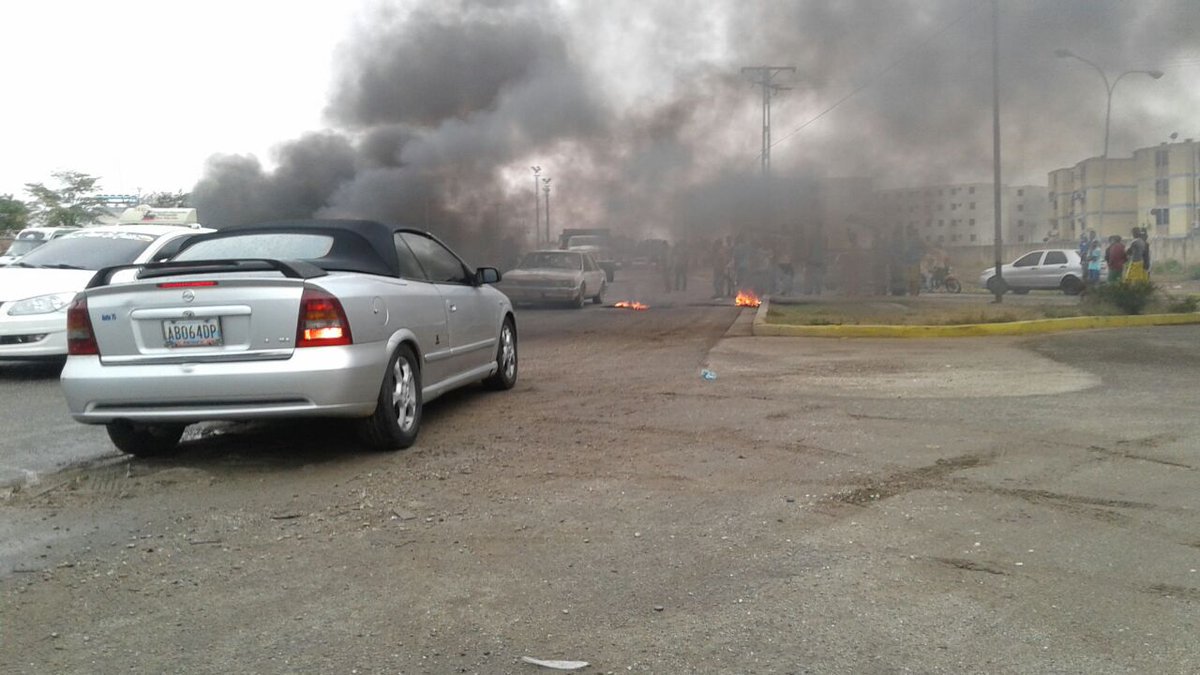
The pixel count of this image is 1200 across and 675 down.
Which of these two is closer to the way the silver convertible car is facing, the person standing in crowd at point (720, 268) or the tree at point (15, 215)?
the person standing in crowd

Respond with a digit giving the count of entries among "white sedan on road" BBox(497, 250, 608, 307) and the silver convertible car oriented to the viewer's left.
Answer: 0

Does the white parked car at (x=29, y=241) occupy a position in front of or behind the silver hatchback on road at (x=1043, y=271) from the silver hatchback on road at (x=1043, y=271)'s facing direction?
in front

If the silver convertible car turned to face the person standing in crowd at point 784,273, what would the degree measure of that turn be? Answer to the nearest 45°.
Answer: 0° — it already faces them

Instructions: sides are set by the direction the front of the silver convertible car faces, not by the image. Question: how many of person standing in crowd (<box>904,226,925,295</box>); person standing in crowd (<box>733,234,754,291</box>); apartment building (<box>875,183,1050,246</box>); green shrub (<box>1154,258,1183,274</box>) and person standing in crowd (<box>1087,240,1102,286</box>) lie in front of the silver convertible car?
5

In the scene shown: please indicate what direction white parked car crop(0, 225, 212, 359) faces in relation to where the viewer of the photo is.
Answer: facing the viewer and to the left of the viewer

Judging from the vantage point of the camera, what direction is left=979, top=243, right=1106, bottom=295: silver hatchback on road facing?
facing to the left of the viewer

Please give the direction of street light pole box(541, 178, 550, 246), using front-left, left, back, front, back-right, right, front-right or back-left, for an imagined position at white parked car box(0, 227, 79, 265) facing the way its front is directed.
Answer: back-left

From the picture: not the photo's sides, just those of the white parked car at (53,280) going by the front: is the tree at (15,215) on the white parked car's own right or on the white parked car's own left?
on the white parked car's own right

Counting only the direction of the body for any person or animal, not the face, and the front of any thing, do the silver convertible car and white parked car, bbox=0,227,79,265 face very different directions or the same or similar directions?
very different directions

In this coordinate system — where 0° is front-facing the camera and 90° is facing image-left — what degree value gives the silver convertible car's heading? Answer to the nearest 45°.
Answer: approximately 225°

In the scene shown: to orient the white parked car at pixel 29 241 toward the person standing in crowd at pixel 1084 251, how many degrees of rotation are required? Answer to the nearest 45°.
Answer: approximately 135° to its left

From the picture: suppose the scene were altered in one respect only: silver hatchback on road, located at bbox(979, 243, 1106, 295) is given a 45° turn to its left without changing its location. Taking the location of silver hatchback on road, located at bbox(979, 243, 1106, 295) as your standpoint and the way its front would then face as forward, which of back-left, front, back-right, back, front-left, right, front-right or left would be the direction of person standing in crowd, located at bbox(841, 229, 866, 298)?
front

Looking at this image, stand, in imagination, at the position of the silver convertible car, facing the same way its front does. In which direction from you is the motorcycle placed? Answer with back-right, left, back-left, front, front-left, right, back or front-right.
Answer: front
